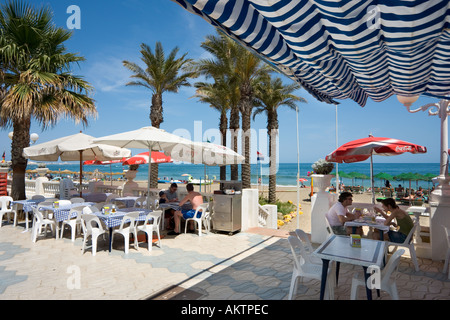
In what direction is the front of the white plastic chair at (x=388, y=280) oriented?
to the viewer's left

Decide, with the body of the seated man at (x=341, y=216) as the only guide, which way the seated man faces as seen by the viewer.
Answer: to the viewer's right

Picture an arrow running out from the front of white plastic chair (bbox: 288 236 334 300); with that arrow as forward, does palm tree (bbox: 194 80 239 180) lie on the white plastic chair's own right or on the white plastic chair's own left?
on the white plastic chair's own left

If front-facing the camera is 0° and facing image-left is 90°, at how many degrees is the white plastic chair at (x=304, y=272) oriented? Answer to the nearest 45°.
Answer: approximately 270°

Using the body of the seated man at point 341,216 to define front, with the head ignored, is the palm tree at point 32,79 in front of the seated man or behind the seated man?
behind

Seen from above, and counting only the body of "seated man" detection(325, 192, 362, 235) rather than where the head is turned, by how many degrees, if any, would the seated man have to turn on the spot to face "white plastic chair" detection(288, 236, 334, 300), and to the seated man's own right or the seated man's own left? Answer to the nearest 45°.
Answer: approximately 90° to the seated man's own right

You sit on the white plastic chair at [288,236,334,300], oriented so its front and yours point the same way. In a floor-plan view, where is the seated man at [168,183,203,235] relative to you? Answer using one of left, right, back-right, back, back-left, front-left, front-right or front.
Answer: back-left

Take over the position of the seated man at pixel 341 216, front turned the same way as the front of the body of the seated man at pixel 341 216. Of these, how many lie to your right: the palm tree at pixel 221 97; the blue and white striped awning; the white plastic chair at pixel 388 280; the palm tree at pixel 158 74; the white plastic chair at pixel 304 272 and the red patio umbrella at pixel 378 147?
3

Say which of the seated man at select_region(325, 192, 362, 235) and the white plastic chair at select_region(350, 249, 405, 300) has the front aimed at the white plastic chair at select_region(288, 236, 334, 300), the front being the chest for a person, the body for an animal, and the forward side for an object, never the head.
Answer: the white plastic chair at select_region(350, 249, 405, 300)

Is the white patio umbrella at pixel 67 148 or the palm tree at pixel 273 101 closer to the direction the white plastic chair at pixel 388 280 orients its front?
the white patio umbrella

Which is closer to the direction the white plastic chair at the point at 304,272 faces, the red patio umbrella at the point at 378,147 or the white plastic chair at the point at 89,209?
the red patio umbrella
